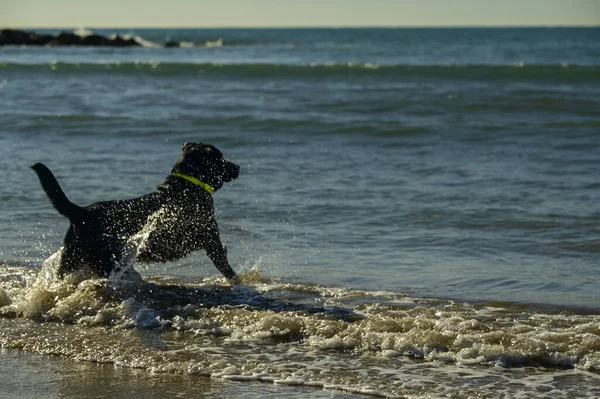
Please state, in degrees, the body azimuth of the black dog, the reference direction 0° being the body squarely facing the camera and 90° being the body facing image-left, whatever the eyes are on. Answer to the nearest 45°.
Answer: approximately 270°
